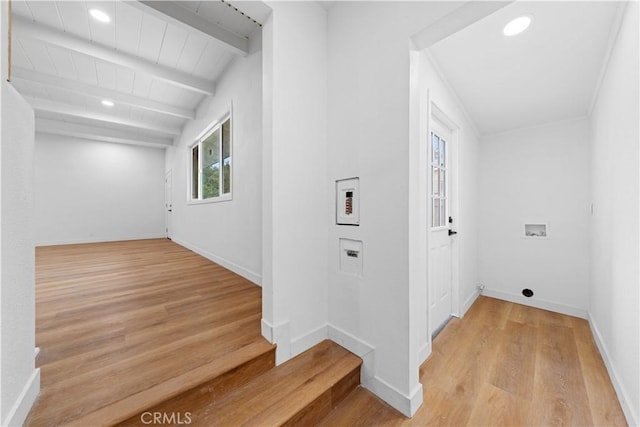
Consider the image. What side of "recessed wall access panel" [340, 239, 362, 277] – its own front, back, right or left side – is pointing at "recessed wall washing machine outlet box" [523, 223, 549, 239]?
back

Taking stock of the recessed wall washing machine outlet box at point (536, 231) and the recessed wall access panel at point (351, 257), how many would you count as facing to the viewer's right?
0

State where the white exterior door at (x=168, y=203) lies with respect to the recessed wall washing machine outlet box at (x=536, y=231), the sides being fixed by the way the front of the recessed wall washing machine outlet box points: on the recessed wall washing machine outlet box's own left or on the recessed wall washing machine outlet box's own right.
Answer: on the recessed wall washing machine outlet box's own right

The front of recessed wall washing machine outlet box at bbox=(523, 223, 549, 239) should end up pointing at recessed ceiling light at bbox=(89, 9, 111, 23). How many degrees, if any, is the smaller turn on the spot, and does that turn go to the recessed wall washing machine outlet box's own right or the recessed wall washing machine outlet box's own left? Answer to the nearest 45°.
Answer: approximately 45° to the recessed wall washing machine outlet box's own right

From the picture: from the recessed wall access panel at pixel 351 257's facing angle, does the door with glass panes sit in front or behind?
behind

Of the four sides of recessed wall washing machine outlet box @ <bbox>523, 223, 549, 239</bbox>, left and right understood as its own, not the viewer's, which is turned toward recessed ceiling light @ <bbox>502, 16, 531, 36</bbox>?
front

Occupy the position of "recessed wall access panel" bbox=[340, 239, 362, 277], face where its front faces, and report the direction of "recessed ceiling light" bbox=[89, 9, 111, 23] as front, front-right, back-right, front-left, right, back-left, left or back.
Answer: front-right
